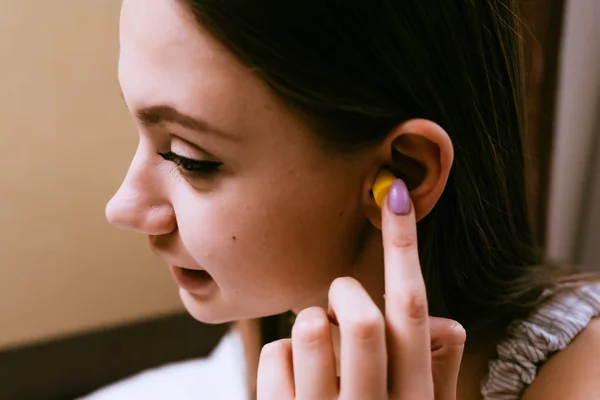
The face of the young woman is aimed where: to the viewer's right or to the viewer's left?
to the viewer's left

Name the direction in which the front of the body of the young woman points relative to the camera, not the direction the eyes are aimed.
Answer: to the viewer's left
